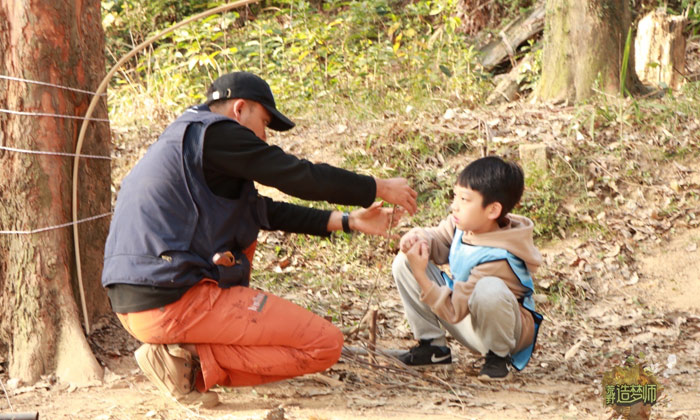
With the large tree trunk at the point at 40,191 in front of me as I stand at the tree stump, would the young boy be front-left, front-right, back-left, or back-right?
front-left

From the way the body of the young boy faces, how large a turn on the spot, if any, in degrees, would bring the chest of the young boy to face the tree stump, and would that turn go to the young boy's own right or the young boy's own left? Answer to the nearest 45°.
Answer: approximately 135° to the young boy's own right

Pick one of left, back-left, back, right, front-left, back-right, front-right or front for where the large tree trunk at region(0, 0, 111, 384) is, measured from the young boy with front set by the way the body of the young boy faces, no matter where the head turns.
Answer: front-right

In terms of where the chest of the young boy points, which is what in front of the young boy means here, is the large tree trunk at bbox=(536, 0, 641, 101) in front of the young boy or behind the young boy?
behind

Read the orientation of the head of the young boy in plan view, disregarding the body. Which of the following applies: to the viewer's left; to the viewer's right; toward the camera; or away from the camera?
to the viewer's left

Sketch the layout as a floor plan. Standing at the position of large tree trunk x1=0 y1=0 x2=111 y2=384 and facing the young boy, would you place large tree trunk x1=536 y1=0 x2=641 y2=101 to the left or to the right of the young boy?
left

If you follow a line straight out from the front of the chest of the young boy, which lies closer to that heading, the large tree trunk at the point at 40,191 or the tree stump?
the large tree trunk
